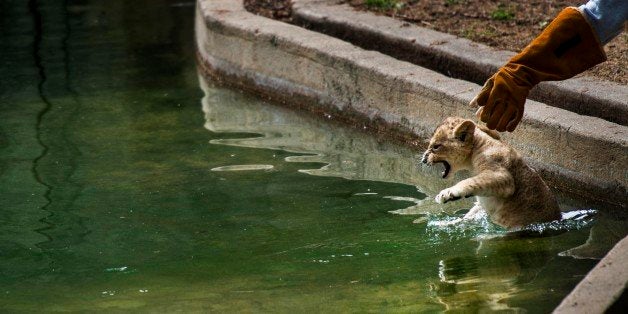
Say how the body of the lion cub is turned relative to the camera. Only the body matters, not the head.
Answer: to the viewer's left
